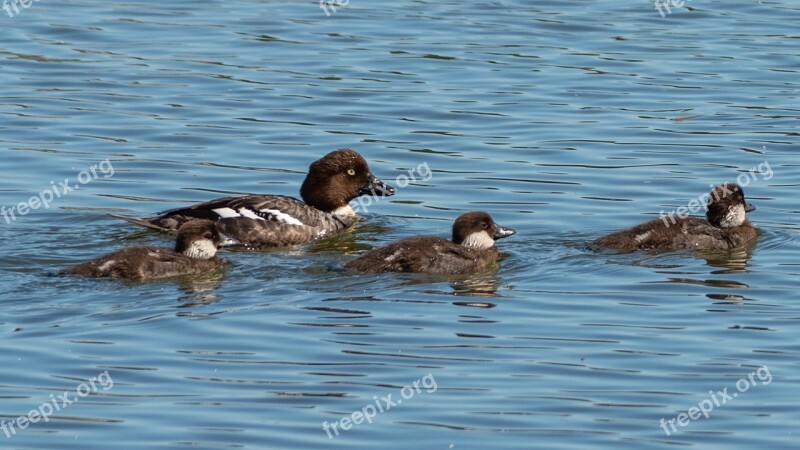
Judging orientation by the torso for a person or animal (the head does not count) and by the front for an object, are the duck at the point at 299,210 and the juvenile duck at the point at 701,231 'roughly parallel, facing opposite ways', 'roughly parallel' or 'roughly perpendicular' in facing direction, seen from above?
roughly parallel

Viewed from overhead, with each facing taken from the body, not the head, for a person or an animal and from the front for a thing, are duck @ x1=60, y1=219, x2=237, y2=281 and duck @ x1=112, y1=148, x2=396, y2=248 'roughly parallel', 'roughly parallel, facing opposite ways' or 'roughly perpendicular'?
roughly parallel

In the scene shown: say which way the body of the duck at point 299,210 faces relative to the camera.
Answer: to the viewer's right

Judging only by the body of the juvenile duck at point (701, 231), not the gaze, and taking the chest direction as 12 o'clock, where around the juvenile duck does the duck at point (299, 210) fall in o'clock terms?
The duck is roughly at 6 o'clock from the juvenile duck.

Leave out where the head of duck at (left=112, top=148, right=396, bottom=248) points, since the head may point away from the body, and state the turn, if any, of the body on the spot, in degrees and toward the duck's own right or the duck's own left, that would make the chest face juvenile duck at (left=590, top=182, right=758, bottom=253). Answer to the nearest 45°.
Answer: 0° — it already faces it

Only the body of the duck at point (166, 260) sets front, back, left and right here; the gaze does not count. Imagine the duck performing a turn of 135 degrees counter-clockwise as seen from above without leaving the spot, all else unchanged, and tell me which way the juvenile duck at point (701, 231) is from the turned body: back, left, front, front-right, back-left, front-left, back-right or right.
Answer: back-right

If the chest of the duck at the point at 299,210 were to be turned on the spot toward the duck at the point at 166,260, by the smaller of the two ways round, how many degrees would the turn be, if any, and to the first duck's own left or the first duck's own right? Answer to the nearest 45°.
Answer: approximately 135° to the first duck's own right

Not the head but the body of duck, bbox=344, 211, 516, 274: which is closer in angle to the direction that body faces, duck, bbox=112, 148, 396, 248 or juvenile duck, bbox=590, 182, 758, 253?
the juvenile duck

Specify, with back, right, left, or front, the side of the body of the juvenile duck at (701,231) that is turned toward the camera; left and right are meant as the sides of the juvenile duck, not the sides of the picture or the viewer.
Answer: right

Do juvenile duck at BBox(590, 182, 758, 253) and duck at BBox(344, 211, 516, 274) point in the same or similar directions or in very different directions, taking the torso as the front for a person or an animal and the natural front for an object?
same or similar directions

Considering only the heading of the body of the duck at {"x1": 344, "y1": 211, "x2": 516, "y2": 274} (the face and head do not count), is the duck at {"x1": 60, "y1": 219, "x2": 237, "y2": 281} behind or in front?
behind

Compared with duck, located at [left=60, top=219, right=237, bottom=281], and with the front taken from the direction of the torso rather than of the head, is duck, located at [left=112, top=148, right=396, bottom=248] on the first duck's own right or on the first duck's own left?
on the first duck's own left

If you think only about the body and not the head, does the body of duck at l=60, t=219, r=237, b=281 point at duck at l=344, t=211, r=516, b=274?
yes

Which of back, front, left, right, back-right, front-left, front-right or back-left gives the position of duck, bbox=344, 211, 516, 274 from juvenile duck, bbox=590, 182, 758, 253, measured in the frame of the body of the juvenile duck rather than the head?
back-right

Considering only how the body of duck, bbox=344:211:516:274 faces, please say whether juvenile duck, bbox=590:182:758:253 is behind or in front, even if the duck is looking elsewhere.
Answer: in front

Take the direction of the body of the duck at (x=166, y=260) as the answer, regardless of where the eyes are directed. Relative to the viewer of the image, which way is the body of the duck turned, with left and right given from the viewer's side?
facing to the right of the viewer

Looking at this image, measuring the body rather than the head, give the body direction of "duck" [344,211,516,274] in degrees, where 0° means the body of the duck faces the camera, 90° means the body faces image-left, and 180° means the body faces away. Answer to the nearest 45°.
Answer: approximately 270°
